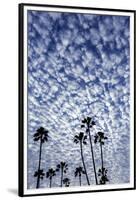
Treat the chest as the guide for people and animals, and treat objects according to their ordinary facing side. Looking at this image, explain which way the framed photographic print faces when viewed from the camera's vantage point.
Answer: facing the viewer and to the right of the viewer
